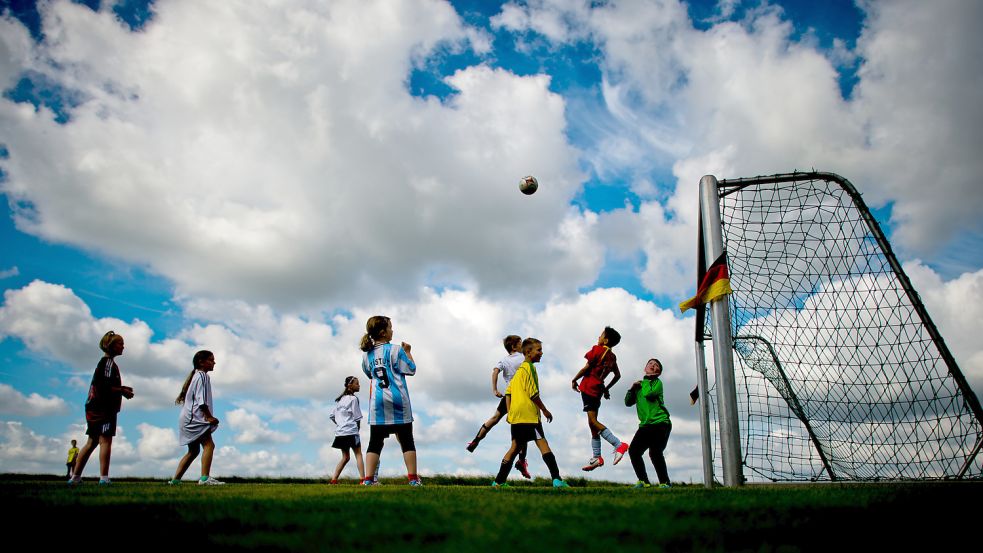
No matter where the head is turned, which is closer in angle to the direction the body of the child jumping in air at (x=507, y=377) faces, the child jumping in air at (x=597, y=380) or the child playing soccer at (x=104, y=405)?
the child jumping in air

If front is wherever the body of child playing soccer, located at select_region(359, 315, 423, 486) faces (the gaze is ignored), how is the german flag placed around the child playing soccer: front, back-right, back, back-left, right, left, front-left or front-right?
front-right

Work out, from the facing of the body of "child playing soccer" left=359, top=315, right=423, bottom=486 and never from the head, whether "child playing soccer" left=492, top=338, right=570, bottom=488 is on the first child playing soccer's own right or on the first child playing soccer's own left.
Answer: on the first child playing soccer's own right

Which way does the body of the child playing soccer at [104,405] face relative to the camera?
to the viewer's right

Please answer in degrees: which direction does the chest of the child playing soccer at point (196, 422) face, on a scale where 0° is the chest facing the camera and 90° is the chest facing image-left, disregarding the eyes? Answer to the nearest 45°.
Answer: approximately 270°

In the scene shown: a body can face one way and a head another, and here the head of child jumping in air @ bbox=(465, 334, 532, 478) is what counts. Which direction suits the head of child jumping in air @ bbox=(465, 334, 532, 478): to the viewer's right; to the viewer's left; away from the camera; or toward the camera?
to the viewer's right

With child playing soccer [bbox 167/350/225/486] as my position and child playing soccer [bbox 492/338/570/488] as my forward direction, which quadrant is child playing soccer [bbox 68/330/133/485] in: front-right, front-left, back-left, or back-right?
back-right

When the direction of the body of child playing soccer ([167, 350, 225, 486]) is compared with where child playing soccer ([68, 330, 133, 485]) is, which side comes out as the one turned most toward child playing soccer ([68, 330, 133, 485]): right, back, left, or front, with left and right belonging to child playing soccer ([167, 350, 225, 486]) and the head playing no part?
back

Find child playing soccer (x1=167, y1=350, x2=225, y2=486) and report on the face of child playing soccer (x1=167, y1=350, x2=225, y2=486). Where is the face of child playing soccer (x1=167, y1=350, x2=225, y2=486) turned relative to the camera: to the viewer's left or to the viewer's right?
to the viewer's right

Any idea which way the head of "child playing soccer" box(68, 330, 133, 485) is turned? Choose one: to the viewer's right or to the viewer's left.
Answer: to the viewer's right

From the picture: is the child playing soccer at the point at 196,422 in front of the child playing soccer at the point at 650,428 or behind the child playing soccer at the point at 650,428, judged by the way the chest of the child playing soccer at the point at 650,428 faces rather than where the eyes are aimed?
in front

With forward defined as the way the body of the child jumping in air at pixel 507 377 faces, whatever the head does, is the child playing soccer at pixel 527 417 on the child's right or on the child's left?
on the child's right
